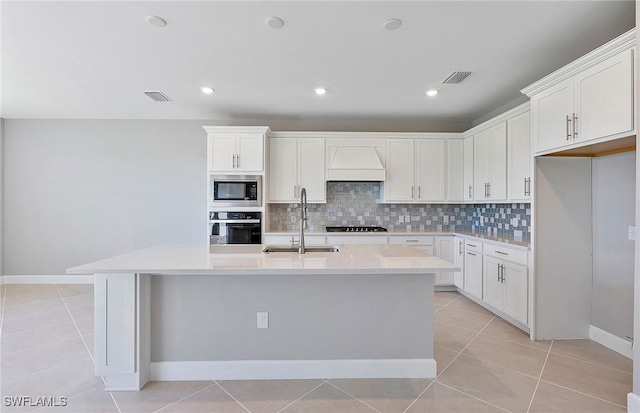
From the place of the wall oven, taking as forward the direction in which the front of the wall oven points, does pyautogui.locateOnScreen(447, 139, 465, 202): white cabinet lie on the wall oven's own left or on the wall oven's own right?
on the wall oven's own left

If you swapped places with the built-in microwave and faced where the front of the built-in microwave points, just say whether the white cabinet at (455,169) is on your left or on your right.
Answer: on your left

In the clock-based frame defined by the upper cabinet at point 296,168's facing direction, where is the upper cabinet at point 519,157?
the upper cabinet at point 519,157 is roughly at 10 o'clock from the upper cabinet at point 296,168.

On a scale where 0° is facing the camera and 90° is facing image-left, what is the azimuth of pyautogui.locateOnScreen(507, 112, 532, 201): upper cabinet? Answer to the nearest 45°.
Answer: approximately 45°

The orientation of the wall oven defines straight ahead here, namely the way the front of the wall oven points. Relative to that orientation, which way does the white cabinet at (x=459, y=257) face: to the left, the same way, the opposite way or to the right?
to the right

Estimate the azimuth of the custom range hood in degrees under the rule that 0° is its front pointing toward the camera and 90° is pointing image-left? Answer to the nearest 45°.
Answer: approximately 0°

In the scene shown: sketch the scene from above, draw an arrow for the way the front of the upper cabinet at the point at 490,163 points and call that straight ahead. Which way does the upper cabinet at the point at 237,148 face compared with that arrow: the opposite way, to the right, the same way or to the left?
to the left

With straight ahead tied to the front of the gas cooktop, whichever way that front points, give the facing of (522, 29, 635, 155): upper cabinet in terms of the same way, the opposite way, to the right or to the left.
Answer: to the right

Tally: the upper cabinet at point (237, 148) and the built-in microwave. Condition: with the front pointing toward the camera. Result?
2
